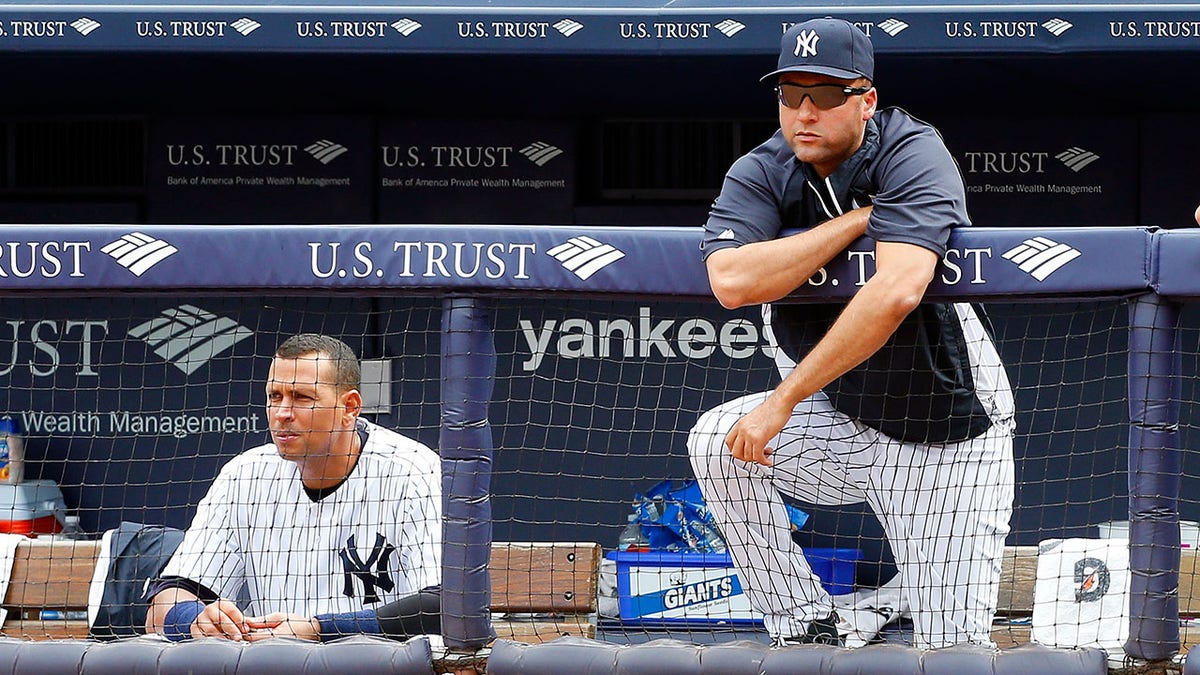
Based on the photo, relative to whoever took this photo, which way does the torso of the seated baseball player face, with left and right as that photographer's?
facing the viewer and to the left of the viewer

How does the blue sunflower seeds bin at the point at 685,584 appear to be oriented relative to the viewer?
toward the camera

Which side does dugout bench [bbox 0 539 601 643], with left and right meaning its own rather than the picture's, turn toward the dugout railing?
front

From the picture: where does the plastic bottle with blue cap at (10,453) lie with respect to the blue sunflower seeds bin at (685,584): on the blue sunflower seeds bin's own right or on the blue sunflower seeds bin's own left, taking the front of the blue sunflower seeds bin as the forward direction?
on the blue sunflower seeds bin's own right

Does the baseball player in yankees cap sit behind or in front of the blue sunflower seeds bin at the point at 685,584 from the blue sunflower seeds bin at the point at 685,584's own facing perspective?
in front

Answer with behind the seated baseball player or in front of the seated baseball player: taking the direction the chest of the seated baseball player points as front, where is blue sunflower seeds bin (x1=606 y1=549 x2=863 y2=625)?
behind

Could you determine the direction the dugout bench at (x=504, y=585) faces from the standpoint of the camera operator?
facing the viewer

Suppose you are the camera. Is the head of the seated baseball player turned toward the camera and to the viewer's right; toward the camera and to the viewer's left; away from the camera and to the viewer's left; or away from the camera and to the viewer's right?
toward the camera and to the viewer's left

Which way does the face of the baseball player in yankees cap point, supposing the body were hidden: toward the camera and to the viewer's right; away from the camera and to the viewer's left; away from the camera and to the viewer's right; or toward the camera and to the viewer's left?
toward the camera and to the viewer's left

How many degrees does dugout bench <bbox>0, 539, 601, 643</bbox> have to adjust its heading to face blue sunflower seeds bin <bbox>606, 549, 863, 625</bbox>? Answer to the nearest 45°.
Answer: approximately 135° to its left

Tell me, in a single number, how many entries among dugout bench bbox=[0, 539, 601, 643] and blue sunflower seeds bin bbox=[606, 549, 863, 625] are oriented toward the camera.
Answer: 2

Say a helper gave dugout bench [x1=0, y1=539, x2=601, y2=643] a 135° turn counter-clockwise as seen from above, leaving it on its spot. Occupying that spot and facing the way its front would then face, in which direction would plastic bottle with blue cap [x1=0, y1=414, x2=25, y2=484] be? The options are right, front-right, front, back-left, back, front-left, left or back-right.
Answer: left
